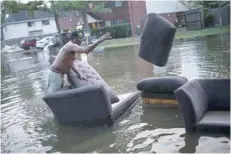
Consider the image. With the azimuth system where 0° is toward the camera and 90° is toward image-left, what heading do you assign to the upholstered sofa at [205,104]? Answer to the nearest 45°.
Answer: approximately 0°

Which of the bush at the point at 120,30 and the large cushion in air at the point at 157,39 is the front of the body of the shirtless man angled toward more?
the large cushion in air

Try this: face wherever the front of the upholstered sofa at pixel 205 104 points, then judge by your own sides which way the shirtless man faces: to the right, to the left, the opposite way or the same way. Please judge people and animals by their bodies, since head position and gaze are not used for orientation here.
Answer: to the left

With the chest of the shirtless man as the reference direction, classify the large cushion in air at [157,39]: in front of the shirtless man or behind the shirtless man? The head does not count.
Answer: in front

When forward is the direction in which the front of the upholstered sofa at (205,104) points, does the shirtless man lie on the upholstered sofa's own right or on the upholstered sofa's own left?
on the upholstered sofa's own right

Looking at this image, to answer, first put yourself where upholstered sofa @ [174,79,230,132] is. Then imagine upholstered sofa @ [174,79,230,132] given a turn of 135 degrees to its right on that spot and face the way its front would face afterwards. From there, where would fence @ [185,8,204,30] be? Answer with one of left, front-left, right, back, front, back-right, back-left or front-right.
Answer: front-right

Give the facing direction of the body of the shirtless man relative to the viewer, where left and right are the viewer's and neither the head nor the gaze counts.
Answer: facing to the right of the viewer
